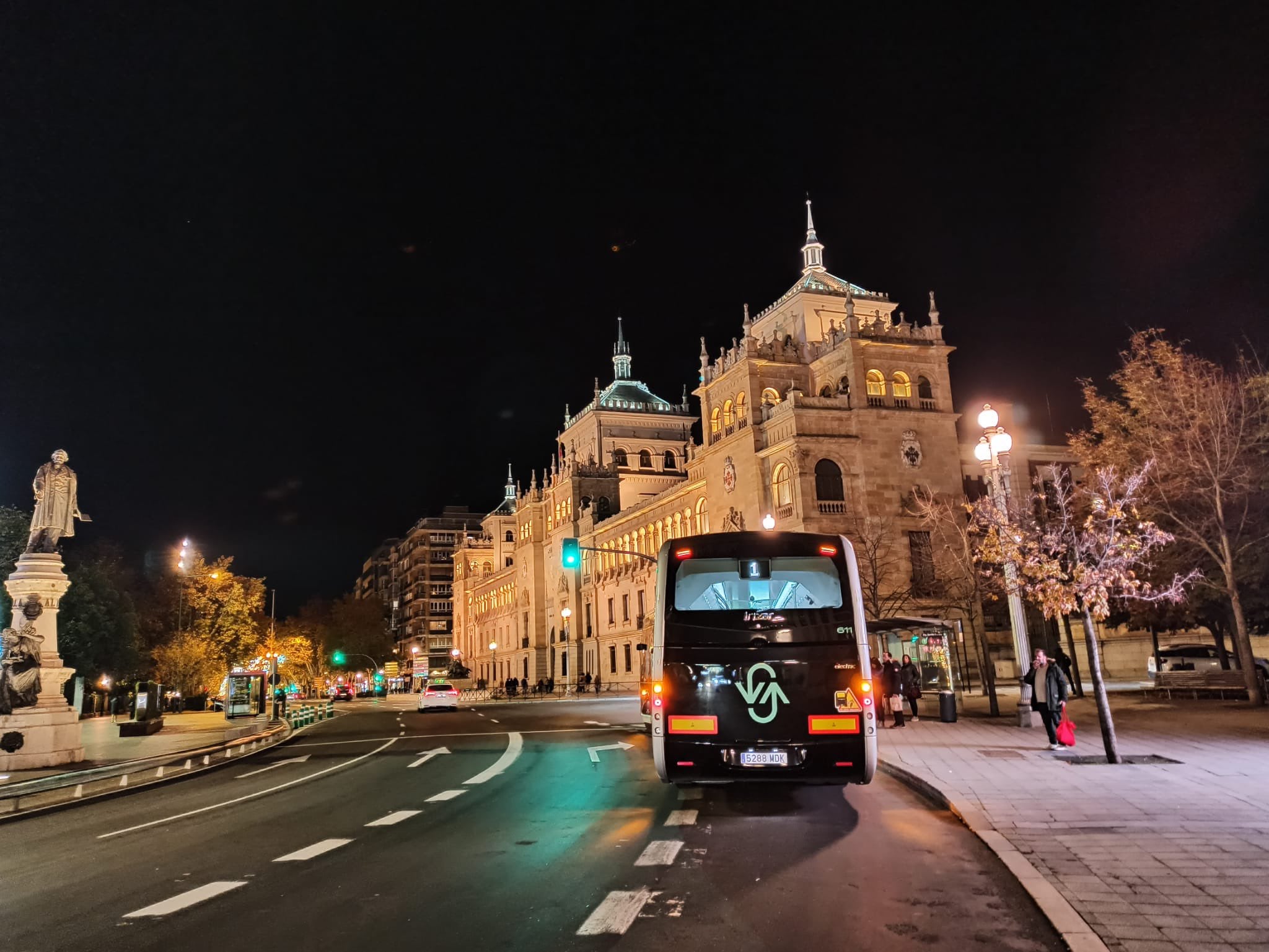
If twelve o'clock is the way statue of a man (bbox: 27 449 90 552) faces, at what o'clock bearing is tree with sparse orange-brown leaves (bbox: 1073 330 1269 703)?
The tree with sparse orange-brown leaves is roughly at 10 o'clock from the statue of a man.

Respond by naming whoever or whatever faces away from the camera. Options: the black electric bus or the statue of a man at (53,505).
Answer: the black electric bus

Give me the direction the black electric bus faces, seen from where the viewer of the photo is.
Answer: facing away from the viewer

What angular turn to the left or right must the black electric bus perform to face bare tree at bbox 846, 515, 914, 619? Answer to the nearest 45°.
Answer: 0° — it already faces it

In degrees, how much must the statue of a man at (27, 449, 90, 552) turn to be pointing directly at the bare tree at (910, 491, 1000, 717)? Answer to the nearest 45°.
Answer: approximately 90° to its left

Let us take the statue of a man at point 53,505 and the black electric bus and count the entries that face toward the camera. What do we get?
1

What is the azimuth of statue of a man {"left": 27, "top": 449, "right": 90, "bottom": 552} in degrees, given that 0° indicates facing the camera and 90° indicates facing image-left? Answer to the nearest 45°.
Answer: approximately 0°

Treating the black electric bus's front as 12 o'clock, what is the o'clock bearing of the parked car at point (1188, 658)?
The parked car is roughly at 1 o'clock from the black electric bus.

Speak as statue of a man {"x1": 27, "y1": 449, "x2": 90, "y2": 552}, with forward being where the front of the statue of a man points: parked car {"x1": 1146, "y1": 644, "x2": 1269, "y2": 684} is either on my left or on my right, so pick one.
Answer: on my left
